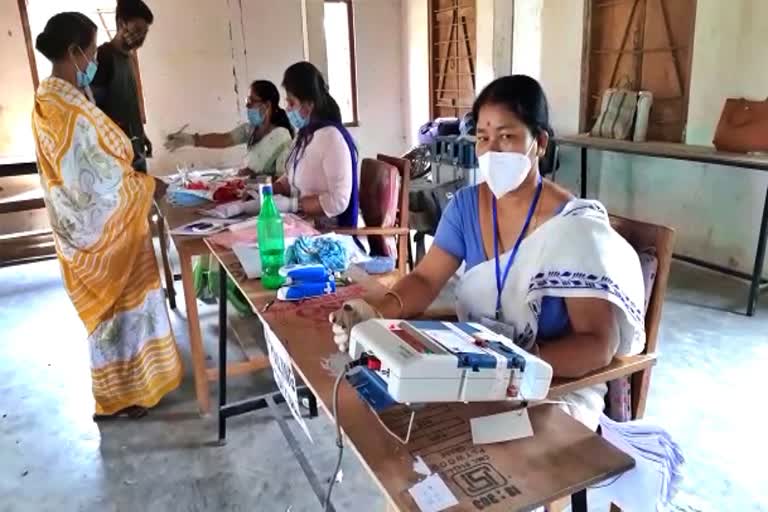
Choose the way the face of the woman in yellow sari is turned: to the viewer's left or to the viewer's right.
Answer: to the viewer's right

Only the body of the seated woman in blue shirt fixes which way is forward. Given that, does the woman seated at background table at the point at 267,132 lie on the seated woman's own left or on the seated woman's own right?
on the seated woman's own right

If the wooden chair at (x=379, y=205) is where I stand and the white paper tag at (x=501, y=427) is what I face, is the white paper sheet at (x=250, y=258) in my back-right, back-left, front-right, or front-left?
front-right

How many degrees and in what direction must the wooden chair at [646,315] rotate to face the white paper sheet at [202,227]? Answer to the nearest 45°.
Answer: approximately 45° to its right

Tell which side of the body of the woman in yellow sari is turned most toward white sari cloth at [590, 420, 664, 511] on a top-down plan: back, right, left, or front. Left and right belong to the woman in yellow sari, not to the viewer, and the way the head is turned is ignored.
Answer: right

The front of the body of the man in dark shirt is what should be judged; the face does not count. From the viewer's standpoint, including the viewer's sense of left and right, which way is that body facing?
facing the viewer and to the right of the viewer

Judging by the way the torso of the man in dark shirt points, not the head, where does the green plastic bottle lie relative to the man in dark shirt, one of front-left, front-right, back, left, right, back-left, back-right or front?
front-right

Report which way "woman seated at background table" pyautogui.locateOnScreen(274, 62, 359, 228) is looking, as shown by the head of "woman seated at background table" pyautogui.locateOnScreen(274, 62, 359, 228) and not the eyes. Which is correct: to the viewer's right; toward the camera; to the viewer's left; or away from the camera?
to the viewer's left

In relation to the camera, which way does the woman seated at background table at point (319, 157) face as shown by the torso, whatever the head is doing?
to the viewer's left

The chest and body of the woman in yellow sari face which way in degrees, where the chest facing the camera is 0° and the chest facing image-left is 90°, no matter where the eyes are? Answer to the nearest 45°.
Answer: approximately 270°

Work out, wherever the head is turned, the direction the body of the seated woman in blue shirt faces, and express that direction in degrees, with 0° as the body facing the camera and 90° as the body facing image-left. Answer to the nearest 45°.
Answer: approximately 45°

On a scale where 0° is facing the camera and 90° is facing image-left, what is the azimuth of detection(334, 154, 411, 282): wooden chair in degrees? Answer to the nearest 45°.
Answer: approximately 45°

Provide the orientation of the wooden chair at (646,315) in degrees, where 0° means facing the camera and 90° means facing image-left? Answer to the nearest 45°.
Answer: approximately 45°

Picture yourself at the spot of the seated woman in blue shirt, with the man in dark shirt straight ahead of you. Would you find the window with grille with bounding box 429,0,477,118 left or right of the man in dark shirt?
right

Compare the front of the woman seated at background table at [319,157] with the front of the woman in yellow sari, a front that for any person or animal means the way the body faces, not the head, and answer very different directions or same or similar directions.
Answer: very different directions
